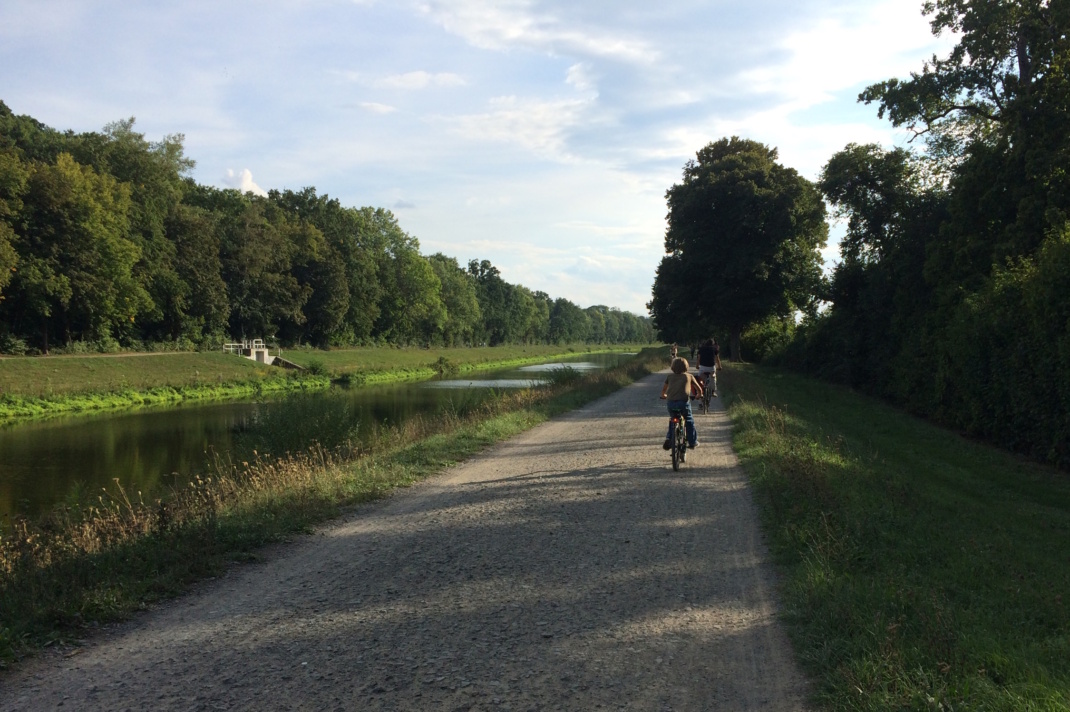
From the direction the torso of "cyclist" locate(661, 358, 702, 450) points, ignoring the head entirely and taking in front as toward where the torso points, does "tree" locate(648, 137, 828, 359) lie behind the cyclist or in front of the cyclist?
in front

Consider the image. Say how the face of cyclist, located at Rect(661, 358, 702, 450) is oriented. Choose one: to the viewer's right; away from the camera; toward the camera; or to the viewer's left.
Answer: away from the camera

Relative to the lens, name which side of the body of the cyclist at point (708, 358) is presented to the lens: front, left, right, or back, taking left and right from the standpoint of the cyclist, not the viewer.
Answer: back

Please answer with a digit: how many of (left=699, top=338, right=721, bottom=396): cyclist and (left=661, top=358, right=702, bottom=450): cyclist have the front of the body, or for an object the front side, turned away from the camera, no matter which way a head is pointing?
2

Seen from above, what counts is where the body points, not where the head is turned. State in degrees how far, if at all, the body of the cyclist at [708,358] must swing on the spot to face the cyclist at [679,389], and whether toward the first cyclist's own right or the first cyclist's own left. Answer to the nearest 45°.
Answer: approximately 180°

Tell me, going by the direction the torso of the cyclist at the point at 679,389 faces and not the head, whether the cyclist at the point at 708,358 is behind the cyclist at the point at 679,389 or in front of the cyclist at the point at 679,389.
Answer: in front

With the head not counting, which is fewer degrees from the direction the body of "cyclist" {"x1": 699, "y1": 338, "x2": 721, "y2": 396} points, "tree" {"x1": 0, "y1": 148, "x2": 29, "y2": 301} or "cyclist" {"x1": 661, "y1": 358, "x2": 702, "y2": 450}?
the tree

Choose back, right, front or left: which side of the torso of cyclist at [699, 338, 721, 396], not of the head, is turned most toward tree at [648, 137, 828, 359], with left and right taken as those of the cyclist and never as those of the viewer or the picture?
front

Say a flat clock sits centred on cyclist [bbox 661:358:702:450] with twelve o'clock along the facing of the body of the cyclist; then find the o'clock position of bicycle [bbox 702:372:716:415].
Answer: The bicycle is roughly at 12 o'clock from the cyclist.

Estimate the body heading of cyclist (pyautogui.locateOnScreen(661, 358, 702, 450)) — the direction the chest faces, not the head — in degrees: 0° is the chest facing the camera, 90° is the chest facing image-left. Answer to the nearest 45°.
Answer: approximately 180°

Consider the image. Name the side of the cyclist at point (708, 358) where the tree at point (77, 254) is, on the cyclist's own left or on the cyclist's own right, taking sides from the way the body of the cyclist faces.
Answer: on the cyclist's own left

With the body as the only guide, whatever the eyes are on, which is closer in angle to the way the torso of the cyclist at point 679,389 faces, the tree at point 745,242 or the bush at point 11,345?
the tree
